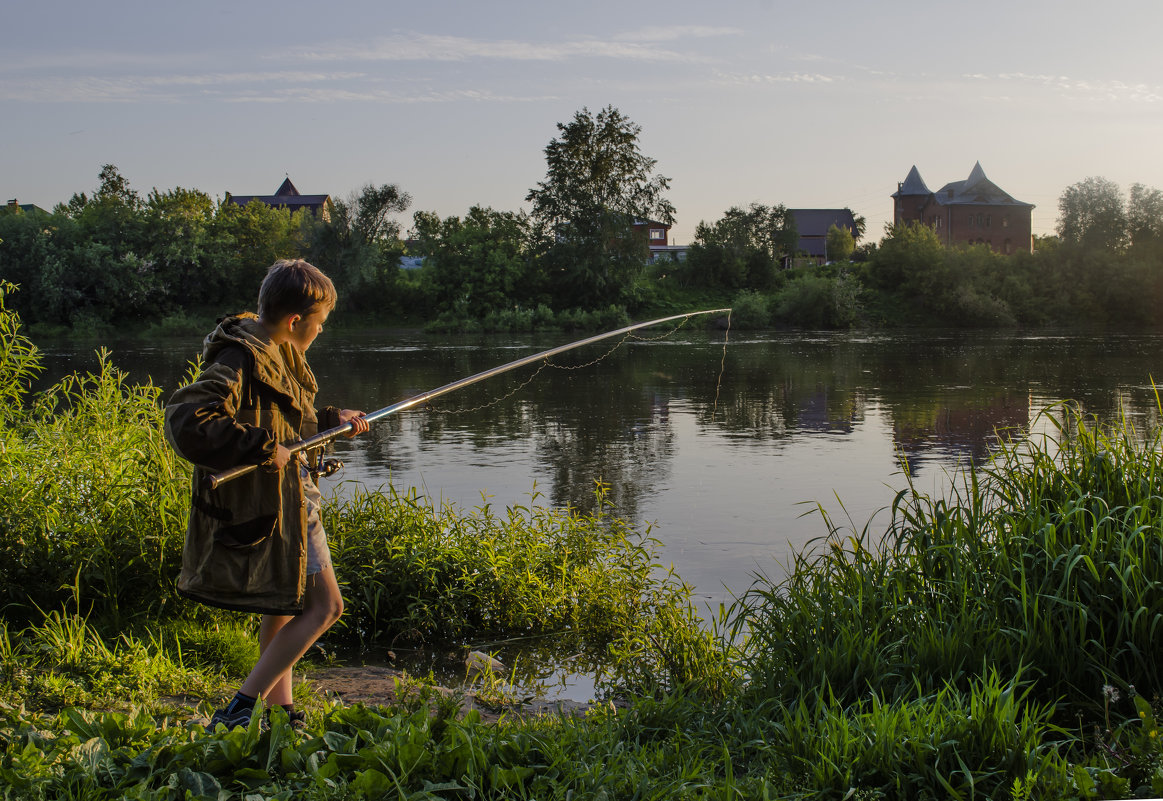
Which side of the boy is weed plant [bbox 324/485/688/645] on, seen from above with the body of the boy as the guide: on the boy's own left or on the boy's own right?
on the boy's own left

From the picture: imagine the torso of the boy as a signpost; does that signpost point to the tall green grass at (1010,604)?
yes

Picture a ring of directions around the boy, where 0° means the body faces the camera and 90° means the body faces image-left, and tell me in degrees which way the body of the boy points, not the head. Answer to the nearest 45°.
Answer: approximately 270°

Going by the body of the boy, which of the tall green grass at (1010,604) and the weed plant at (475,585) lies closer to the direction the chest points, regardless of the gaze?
the tall green grass
